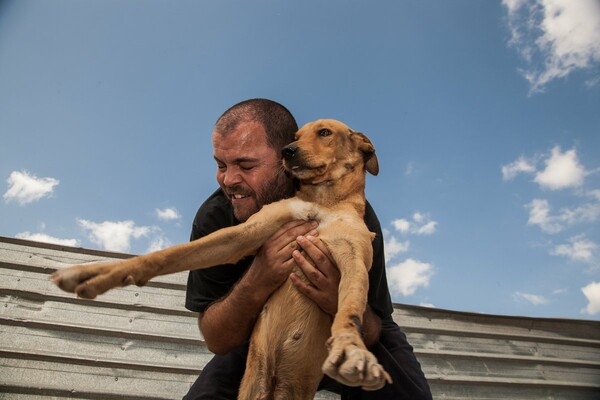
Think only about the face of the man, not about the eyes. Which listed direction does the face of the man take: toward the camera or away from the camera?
toward the camera

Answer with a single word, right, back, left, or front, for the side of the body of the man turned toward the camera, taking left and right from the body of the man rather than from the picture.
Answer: front
